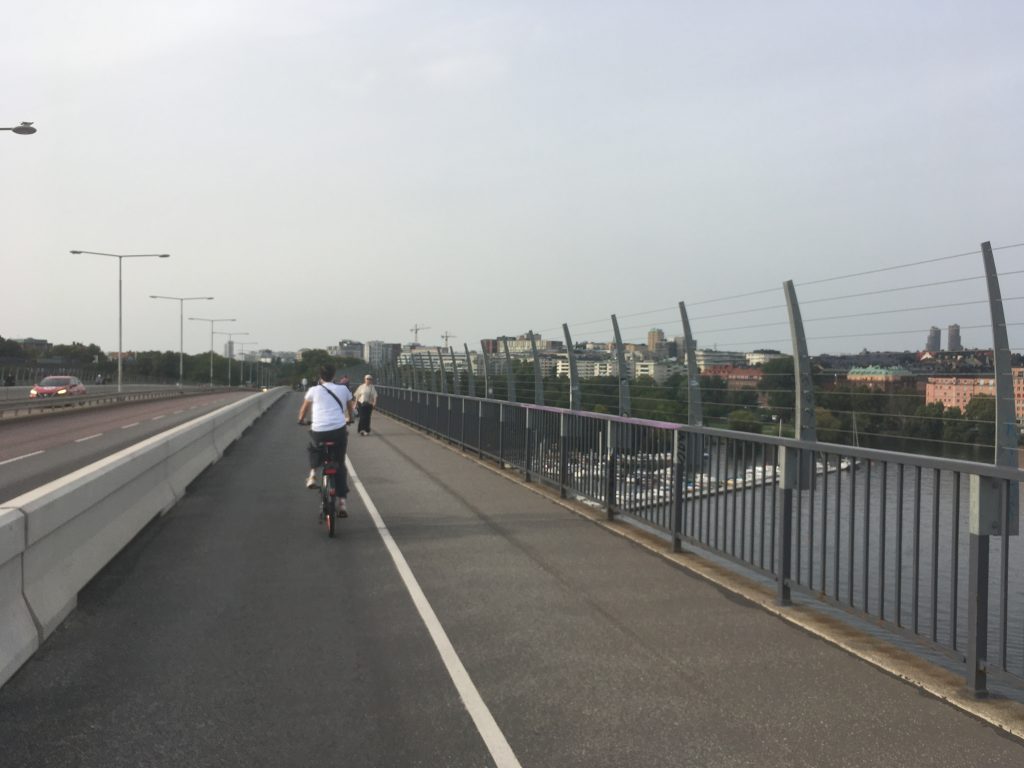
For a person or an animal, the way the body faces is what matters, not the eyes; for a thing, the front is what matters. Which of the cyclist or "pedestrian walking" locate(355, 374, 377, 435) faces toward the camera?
the pedestrian walking

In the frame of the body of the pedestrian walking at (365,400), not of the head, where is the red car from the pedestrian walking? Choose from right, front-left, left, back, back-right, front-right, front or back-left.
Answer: back-right

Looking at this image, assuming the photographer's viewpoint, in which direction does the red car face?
facing the viewer and to the left of the viewer

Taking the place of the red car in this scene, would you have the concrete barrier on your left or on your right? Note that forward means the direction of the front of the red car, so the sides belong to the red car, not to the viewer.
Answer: on your left

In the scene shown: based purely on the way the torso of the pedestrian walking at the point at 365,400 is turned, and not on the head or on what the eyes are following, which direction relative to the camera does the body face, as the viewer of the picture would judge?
toward the camera

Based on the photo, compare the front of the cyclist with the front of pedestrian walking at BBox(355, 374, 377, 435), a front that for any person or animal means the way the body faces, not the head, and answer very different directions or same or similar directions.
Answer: very different directions

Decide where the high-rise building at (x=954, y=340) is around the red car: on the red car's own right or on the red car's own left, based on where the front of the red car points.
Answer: on the red car's own left

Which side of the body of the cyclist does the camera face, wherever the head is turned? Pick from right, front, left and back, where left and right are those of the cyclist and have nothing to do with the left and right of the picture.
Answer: back

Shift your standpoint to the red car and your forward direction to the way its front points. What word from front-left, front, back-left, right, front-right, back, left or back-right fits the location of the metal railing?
front-left

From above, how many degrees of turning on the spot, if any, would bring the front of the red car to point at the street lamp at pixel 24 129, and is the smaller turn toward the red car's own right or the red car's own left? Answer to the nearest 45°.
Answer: approximately 45° to the red car's own left

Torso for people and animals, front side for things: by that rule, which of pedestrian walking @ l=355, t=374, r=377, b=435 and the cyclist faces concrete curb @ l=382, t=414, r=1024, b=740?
the pedestrian walking

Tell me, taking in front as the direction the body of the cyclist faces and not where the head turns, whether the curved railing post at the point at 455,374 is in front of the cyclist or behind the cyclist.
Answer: in front

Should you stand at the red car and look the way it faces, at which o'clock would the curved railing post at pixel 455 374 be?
The curved railing post is roughly at 10 o'clock from the red car.
